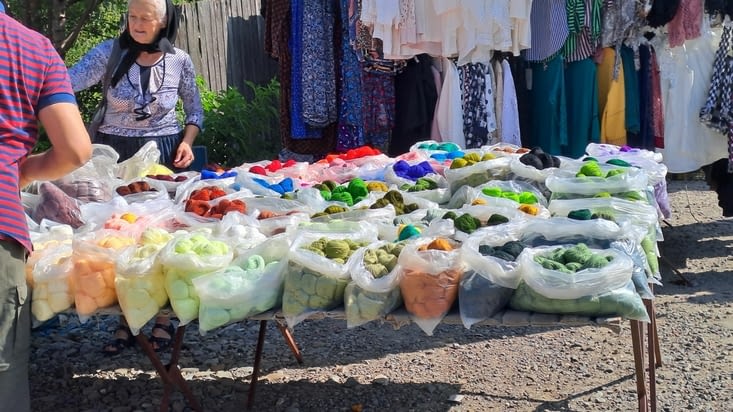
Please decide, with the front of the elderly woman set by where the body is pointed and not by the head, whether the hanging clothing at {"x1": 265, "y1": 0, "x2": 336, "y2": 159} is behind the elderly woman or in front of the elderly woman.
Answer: behind

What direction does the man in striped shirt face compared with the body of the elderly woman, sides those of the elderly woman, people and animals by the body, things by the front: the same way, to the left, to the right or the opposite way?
the opposite way

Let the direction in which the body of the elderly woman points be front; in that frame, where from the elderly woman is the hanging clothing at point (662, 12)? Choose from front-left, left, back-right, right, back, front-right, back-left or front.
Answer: left

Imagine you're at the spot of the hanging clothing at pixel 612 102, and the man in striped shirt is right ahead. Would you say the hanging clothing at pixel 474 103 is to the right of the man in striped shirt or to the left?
right

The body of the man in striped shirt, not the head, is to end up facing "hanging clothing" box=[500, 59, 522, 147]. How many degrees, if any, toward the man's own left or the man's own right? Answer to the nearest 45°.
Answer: approximately 45° to the man's own right

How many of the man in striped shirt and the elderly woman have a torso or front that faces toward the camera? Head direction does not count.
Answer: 1

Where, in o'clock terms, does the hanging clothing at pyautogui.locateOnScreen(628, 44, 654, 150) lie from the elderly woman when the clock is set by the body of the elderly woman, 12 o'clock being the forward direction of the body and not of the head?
The hanging clothing is roughly at 9 o'clock from the elderly woman.

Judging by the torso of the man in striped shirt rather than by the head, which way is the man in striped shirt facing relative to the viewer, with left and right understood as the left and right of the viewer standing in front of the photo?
facing away from the viewer

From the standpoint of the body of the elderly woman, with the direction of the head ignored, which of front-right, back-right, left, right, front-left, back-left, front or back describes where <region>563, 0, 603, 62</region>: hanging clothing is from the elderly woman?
left

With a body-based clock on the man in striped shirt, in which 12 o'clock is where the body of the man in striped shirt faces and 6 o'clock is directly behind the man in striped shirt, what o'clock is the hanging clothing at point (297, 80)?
The hanging clothing is roughly at 1 o'clock from the man in striped shirt.

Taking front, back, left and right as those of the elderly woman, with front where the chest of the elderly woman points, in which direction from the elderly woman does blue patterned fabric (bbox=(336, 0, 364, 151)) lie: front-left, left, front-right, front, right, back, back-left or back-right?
back-left

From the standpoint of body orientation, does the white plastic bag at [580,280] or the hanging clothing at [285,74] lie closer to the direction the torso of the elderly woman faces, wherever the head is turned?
the white plastic bag

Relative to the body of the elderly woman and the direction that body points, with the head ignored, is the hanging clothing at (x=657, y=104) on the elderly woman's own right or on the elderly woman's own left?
on the elderly woman's own left

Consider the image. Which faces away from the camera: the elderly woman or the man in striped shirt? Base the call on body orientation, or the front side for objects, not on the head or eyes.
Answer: the man in striped shirt

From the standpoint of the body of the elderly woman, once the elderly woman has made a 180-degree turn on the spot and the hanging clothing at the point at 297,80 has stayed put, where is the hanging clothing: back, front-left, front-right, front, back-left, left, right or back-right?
front-right

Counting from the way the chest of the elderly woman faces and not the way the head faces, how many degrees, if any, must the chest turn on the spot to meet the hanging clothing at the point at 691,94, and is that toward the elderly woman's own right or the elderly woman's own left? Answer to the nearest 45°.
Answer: approximately 90° to the elderly woman's own left

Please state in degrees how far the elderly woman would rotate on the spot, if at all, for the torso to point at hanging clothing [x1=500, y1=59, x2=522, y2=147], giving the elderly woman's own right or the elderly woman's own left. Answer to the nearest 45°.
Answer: approximately 90° to the elderly woman's own left
